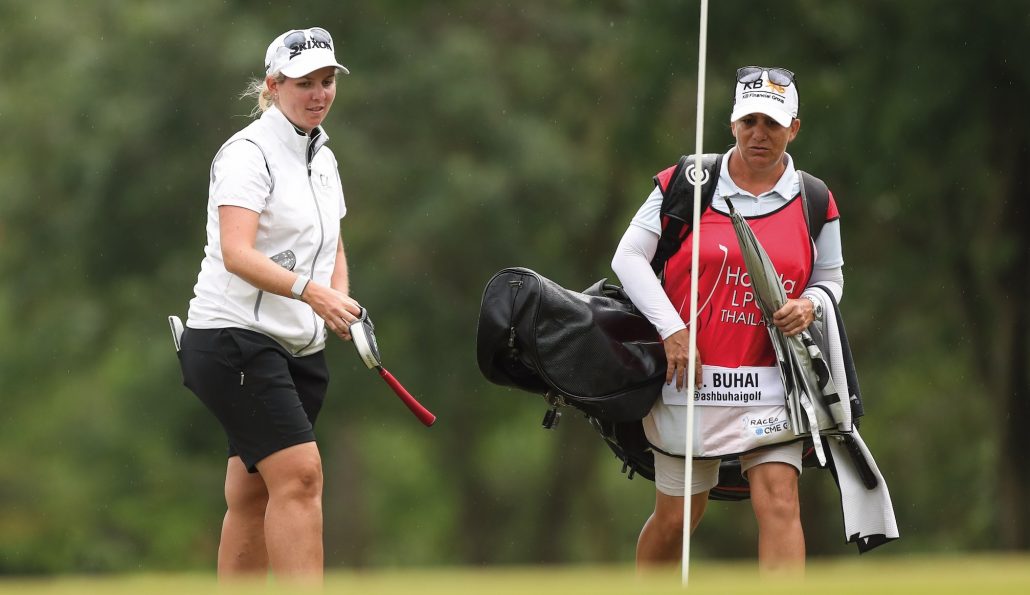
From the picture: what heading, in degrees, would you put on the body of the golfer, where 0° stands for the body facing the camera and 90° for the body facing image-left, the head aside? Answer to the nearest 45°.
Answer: approximately 315°

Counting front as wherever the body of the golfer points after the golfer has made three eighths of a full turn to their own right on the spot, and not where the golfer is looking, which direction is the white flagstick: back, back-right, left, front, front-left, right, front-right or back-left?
back

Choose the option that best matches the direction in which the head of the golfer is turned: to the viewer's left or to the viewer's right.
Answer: to the viewer's right
